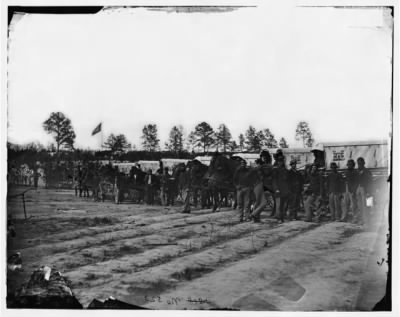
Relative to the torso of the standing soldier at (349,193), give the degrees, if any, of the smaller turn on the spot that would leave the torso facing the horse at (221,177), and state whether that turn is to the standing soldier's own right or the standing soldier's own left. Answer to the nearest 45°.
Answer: approximately 45° to the standing soldier's own right

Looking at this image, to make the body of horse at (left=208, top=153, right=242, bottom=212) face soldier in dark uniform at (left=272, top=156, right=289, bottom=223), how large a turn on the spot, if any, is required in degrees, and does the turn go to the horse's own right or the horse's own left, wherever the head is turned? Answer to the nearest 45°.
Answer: approximately 135° to the horse's own left

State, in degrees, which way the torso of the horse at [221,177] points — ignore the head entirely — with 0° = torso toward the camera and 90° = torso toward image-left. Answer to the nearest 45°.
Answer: approximately 45°

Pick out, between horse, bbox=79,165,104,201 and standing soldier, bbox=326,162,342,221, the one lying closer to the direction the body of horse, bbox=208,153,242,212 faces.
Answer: the horse

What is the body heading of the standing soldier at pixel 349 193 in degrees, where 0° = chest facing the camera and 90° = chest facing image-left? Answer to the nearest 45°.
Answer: approximately 45°

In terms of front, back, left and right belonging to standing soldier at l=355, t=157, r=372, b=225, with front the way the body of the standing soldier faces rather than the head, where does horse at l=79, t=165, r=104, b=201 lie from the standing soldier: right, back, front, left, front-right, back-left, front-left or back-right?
front-right

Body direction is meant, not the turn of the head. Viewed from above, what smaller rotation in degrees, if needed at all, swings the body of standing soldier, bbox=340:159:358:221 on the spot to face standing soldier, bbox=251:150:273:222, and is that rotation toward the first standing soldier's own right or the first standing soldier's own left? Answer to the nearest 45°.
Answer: approximately 45° to the first standing soldier's own right

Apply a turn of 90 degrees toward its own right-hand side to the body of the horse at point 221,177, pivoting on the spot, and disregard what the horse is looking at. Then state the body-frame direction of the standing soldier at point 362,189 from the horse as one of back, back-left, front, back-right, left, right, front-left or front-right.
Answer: back-right

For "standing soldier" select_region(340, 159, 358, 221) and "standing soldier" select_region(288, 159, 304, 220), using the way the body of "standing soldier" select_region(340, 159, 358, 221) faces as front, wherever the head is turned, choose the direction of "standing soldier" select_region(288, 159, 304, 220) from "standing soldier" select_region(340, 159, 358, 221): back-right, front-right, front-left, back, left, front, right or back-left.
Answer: front-right
